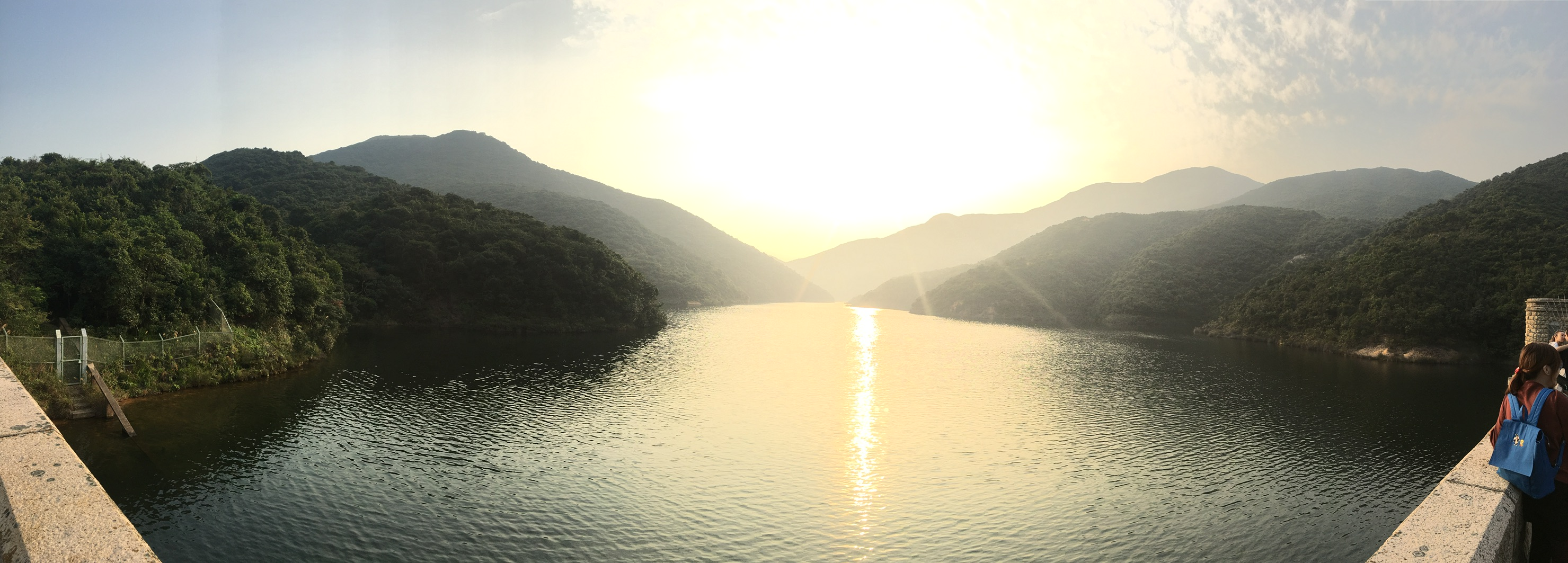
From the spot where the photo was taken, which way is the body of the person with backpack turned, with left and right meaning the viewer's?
facing away from the viewer and to the right of the viewer

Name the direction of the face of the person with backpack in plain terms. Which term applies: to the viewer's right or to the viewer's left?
to the viewer's right

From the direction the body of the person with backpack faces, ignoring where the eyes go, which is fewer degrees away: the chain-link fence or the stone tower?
the stone tower

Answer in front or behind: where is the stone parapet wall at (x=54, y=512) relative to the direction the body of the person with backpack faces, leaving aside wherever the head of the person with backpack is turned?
behind

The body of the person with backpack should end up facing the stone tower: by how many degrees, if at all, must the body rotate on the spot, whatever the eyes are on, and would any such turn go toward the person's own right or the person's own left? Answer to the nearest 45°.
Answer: approximately 45° to the person's own left
